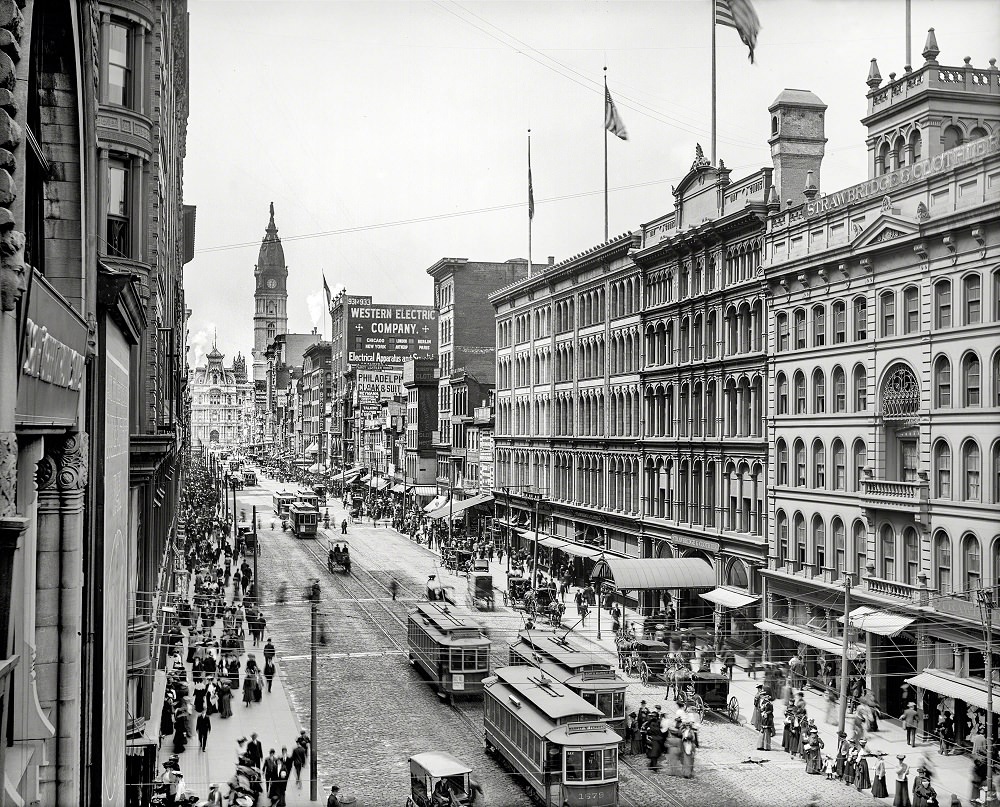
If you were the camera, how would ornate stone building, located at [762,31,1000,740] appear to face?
facing the viewer and to the left of the viewer

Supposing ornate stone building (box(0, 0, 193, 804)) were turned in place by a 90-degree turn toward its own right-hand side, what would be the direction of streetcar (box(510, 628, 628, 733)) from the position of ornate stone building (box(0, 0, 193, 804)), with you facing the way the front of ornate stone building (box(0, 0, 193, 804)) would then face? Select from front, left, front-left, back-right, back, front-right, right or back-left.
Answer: back-left

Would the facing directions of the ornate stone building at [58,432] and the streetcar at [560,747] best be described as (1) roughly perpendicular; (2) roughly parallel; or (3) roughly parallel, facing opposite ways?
roughly perpendicular

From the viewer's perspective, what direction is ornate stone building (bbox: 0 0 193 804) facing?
to the viewer's right

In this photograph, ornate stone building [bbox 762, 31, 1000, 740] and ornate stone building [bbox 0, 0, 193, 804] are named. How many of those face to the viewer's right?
1

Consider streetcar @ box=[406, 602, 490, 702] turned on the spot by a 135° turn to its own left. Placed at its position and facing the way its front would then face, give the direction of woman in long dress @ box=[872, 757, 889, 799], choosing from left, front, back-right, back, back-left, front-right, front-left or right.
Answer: back-right

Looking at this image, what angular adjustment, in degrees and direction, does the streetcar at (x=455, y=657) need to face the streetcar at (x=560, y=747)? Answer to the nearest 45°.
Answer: approximately 45° to its right

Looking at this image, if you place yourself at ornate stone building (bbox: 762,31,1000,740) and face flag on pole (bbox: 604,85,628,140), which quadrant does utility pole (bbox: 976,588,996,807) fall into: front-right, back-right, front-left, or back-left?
back-left

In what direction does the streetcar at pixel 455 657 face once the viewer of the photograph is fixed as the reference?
facing the viewer and to the right of the viewer

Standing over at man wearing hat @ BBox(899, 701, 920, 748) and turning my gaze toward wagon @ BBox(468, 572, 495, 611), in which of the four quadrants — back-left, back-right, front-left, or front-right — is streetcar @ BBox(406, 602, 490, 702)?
front-left
